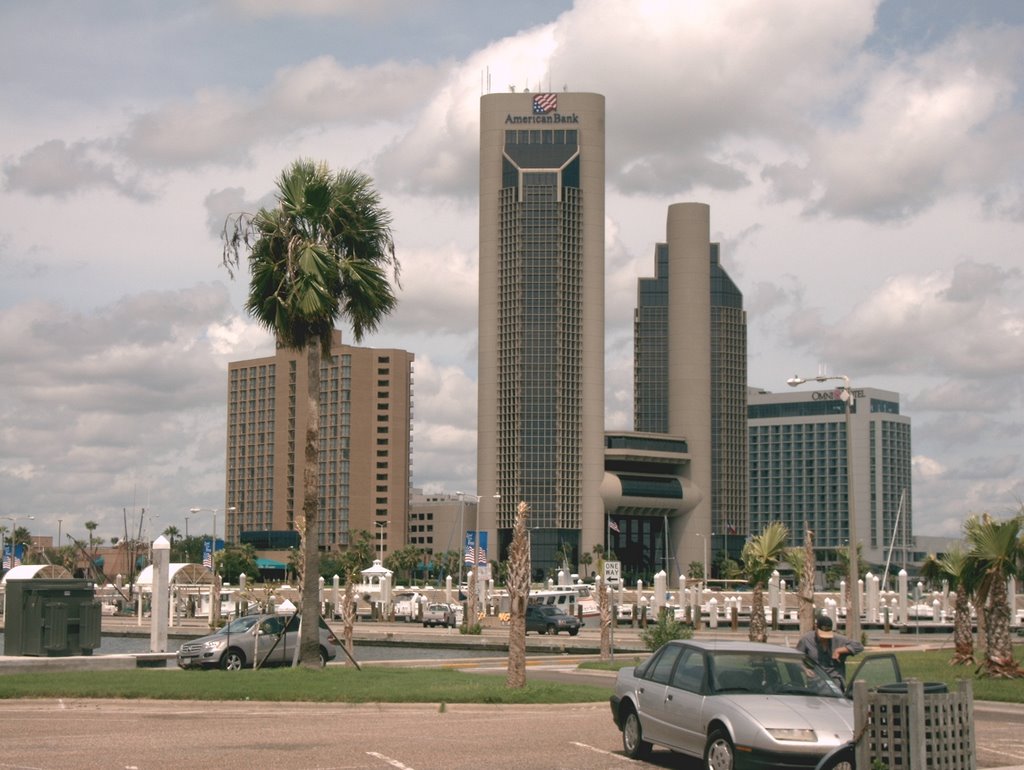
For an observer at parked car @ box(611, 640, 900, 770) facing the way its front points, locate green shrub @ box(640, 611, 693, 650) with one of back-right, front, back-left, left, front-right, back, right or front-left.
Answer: back-left

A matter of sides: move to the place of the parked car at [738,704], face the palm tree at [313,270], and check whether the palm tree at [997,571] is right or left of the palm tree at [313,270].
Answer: right

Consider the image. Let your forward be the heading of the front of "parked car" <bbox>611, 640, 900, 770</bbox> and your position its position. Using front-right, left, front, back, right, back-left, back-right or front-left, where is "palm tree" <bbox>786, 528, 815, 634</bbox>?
back-left

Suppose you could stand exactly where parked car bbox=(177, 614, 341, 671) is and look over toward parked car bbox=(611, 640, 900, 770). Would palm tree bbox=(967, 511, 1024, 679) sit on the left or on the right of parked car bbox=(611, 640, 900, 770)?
left

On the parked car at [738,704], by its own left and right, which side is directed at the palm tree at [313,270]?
back

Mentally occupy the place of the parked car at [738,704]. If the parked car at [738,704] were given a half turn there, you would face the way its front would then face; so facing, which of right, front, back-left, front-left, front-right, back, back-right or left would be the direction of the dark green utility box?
front

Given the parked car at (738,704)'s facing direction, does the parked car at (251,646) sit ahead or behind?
behind

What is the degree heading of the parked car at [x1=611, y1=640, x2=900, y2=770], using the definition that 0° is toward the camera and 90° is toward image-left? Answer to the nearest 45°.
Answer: approximately 315°

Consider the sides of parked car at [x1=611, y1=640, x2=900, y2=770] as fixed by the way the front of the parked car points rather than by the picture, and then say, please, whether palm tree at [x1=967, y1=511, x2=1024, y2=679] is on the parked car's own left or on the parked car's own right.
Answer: on the parked car's own left
